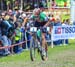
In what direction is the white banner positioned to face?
toward the camera
